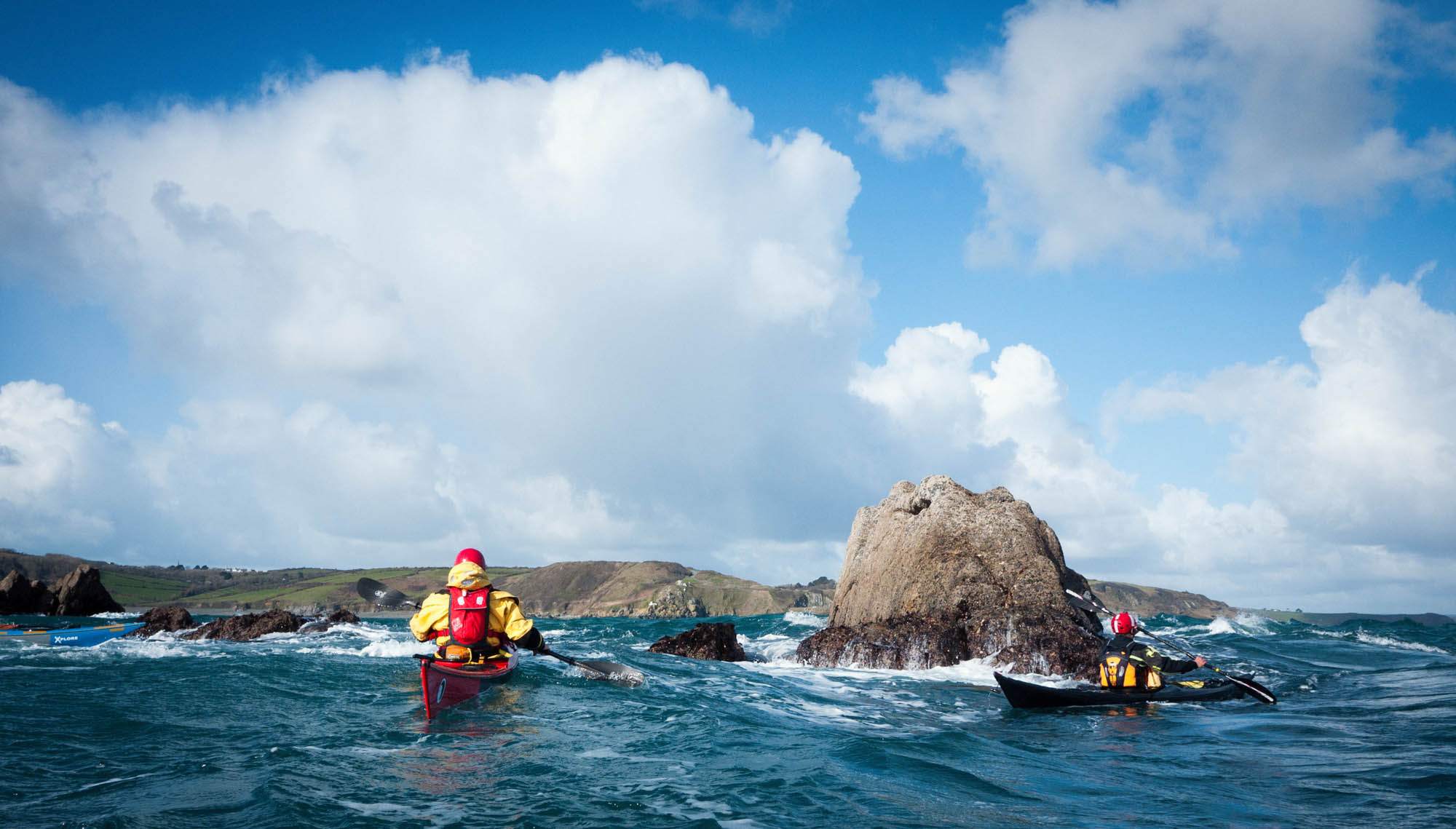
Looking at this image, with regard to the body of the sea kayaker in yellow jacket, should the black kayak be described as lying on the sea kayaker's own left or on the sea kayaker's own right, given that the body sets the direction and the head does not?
on the sea kayaker's own right

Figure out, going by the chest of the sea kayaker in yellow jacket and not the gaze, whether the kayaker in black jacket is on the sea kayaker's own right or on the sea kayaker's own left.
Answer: on the sea kayaker's own right

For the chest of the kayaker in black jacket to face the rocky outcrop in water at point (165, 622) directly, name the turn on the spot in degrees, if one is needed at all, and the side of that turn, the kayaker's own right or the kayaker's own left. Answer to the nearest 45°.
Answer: approximately 135° to the kayaker's own left

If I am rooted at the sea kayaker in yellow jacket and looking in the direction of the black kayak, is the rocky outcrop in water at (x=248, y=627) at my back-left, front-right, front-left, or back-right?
back-left

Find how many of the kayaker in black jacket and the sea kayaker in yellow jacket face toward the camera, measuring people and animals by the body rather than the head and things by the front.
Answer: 0

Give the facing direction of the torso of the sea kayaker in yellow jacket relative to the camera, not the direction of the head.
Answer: away from the camera
